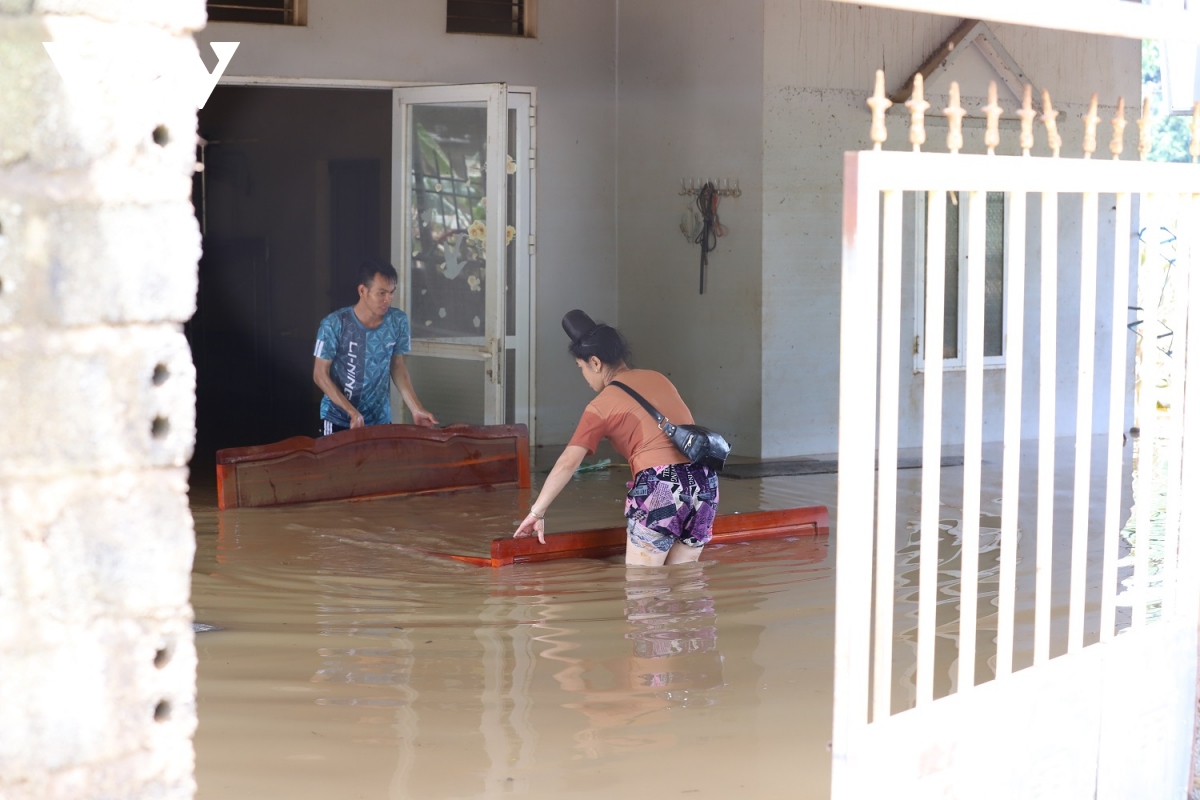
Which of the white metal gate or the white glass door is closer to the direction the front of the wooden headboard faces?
the white metal gate

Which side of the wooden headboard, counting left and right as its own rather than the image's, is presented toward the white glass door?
back

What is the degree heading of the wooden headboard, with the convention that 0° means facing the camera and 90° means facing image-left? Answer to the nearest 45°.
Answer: approximately 0°

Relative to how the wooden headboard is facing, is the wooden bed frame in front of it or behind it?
in front

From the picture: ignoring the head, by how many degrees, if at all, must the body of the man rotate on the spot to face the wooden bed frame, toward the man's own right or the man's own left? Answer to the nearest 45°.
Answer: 0° — they already face it

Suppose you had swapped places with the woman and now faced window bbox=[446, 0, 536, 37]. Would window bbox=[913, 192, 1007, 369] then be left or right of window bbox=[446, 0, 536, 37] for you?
right

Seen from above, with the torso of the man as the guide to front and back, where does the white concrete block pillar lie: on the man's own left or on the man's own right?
on the man's own right

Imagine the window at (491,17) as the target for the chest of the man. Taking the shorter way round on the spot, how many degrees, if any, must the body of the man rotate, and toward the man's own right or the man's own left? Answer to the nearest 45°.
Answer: approximately 135° to the man's own left

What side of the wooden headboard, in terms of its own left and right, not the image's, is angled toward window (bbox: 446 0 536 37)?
back

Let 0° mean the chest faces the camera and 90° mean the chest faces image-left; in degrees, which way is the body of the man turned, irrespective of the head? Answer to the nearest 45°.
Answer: approximately 315°

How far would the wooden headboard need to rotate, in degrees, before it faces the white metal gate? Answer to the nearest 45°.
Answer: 0° — it already faces it
